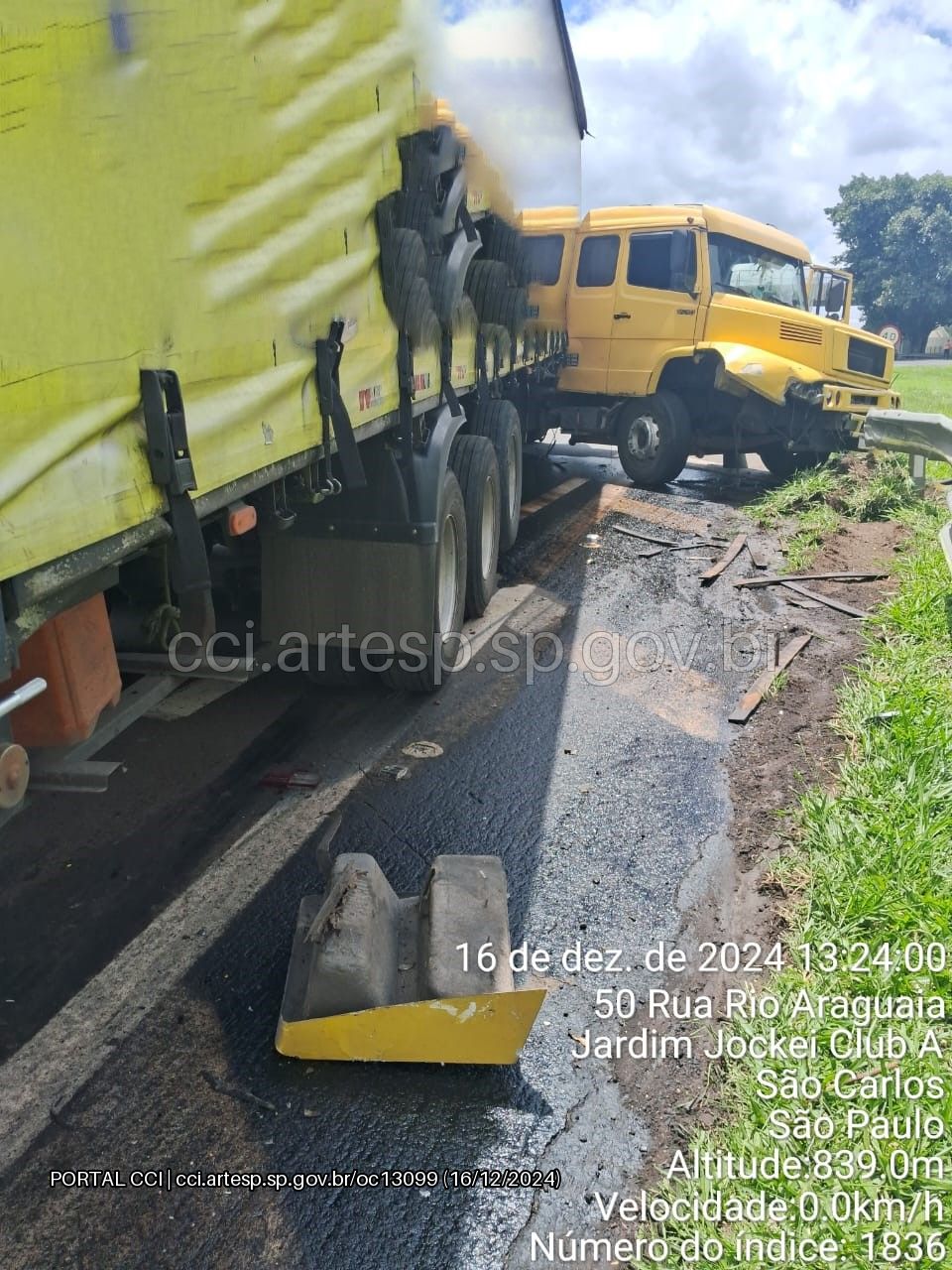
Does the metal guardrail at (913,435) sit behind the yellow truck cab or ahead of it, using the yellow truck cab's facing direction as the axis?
ahead

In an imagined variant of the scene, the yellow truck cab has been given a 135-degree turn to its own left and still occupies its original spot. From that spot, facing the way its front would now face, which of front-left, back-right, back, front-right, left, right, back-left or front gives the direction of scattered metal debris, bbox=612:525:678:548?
back

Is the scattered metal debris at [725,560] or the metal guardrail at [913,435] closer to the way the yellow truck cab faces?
the metal guardrail

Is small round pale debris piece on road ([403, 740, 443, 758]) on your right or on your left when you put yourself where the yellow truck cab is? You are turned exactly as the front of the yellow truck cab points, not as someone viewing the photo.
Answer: on your right

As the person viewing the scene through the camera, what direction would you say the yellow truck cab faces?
facing the viewer and to the right of the viewer

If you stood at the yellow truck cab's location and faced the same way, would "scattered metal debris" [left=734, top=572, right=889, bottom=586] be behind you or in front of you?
in front

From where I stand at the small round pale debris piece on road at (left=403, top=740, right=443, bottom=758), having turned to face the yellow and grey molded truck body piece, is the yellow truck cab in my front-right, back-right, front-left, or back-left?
back-left

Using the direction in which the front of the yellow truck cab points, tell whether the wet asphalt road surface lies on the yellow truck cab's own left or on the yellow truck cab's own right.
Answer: on the yellow truck cab's own right

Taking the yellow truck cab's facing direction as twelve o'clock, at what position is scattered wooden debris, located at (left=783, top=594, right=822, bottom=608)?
The scattered wooden debris is roughly at 1 o'clock from the yellow truck cab.
